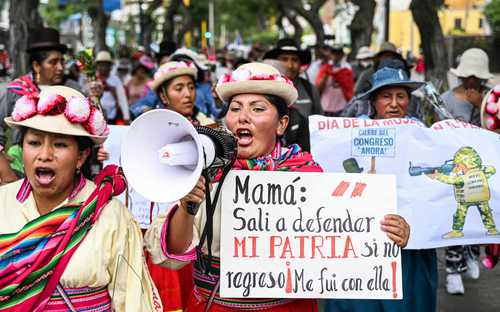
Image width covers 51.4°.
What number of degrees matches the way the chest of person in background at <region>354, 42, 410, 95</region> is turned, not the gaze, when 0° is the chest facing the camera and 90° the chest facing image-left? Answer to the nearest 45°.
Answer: approximately 0°

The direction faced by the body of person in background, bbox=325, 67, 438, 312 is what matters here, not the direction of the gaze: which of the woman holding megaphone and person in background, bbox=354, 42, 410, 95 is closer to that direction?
the woman holding megaphone

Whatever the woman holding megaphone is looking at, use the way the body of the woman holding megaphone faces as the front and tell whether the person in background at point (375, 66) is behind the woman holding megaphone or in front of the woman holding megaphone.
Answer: behind

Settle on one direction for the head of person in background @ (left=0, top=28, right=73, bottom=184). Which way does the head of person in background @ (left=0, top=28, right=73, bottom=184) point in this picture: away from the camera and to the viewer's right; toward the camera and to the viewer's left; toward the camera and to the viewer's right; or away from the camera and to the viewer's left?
toward the camera and to the viewer's right

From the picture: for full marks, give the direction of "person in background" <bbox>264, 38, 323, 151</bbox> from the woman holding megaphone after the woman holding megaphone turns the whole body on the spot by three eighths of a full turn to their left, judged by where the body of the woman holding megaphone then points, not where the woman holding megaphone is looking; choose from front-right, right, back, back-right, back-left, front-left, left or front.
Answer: left

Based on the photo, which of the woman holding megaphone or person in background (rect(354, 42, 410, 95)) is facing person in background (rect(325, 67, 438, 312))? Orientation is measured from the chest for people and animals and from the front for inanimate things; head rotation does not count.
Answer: person in background (rect(354, 42, 410, 95))

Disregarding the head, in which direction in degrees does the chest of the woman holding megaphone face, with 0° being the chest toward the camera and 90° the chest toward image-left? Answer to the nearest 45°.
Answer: approximately 45°
